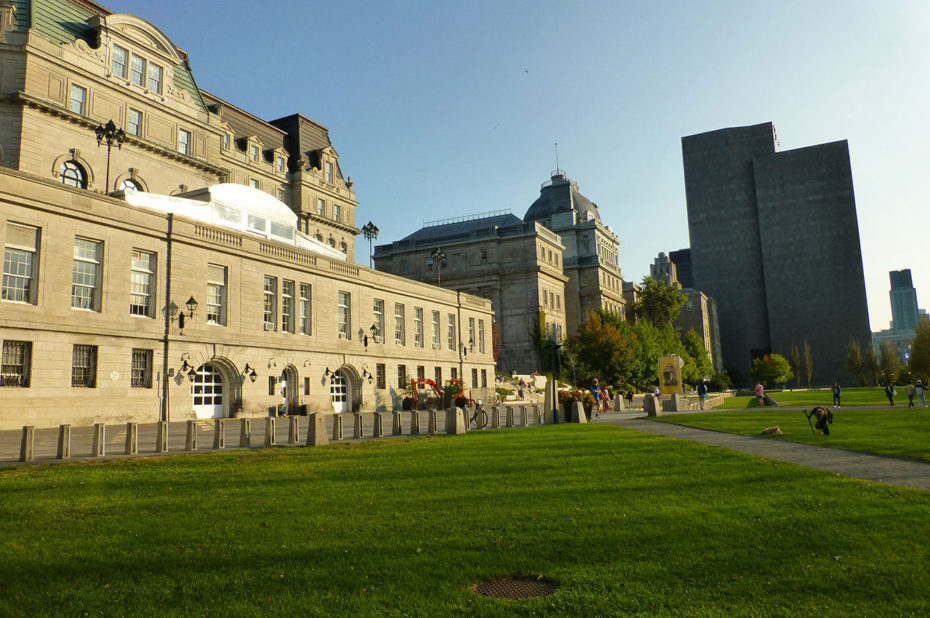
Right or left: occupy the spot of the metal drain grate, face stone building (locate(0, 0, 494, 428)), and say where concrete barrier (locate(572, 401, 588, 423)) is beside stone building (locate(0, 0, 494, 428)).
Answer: right

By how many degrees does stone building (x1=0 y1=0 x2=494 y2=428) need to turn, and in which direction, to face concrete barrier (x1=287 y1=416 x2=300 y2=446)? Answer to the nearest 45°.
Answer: approximately 45° to its right

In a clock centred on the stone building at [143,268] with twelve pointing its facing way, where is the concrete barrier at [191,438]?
The concrete barrier is roughly at 1 o'clock from the stone building.

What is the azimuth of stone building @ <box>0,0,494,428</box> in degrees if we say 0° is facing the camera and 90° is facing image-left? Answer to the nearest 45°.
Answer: approximately 315°

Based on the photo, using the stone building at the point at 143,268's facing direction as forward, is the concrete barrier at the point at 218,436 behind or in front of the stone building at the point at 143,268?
in front

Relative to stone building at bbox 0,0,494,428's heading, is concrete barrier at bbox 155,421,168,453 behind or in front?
in front

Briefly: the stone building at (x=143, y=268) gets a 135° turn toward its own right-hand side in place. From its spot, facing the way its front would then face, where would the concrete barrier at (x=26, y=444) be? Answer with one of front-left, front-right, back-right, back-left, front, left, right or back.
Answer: left

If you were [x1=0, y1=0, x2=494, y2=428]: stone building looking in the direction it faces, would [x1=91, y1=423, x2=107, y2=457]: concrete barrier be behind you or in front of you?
in front

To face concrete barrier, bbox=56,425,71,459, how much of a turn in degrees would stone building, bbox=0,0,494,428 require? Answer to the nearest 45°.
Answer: approximately 45° to its right
